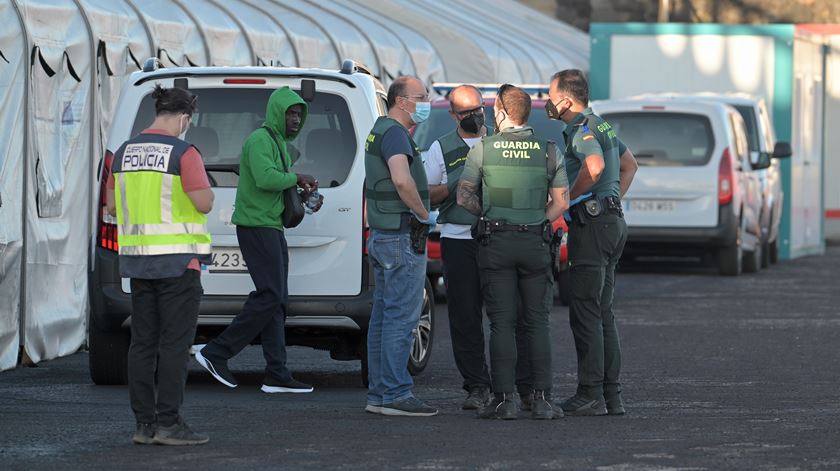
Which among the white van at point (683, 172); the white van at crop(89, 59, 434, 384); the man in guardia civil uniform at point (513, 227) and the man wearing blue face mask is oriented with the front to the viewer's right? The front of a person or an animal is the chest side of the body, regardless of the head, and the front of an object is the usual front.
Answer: the man wearing blue face mask

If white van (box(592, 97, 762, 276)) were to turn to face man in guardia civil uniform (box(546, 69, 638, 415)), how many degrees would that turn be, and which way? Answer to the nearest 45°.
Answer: approximately 180°

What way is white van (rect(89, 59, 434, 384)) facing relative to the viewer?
away from the camera

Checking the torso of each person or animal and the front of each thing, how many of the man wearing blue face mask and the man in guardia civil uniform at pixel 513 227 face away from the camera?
1

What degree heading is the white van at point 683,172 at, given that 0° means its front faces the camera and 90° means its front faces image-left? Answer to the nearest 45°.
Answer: approximately 180°

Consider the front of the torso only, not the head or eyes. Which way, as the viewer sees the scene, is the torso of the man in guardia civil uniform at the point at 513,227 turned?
away from the camera

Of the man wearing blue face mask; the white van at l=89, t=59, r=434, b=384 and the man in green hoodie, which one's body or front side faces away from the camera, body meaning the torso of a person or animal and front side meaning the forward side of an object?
the white van

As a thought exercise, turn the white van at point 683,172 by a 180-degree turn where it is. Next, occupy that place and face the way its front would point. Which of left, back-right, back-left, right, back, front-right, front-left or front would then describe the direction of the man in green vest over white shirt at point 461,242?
front

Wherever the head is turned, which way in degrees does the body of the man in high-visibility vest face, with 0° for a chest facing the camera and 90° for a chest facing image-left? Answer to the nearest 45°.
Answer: approximately 225°

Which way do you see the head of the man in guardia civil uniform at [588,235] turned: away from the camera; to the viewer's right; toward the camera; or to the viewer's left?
to the viewer's left

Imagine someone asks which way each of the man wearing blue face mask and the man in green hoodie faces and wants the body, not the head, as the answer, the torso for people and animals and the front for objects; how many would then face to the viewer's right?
2

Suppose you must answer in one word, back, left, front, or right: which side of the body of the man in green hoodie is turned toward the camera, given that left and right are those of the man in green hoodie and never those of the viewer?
right

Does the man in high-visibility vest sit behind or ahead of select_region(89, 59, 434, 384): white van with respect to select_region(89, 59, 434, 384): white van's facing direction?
behind

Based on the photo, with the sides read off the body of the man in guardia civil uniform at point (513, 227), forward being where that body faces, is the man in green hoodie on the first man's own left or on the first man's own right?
on the first man's own left

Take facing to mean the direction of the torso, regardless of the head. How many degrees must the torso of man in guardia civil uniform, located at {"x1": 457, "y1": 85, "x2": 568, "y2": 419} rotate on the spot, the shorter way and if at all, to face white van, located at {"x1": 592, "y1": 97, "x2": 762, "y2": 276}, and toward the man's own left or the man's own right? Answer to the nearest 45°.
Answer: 0° — they already face it
